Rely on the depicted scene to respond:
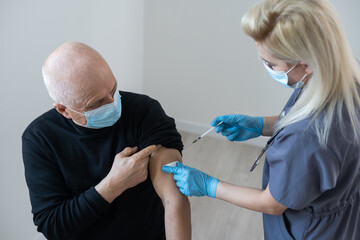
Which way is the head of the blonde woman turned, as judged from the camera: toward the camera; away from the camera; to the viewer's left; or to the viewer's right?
to the viewer's left

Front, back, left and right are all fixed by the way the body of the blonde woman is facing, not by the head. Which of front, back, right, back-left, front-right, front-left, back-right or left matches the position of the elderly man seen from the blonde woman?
front

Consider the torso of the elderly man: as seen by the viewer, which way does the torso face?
toward the camera

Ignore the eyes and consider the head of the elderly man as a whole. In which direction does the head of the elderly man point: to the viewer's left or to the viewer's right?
to the viewer's right

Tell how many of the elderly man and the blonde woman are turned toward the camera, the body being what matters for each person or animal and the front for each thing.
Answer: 1

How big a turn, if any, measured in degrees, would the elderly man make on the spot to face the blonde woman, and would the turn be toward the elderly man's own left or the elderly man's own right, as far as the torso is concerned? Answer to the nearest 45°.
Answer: approximately 45° to the elderly man's own left

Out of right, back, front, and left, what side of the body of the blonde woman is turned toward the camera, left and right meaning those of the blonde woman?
left
